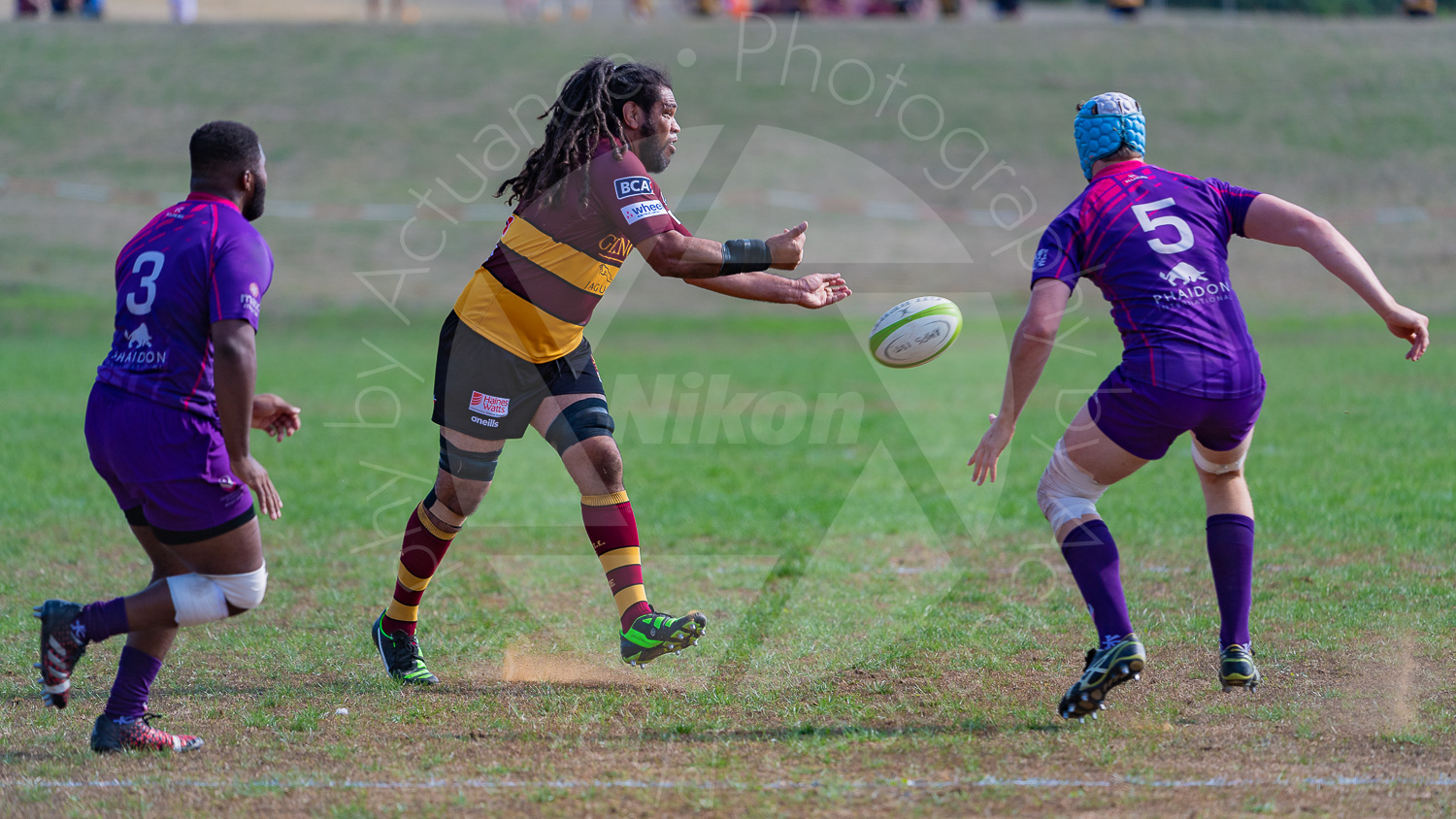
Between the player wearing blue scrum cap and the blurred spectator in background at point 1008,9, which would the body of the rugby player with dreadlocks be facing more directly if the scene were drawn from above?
the player wearing blue scrum cap

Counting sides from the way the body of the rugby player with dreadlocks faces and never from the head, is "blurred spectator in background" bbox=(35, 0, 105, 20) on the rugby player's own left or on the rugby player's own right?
on the rugby player's own left

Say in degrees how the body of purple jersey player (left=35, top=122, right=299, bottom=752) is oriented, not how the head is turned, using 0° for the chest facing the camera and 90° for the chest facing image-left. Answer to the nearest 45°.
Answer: approximately 225°

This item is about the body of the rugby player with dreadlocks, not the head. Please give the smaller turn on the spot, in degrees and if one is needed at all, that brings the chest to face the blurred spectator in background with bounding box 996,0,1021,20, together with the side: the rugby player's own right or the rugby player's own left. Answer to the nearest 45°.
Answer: approximately 90° to the rugby player's own left

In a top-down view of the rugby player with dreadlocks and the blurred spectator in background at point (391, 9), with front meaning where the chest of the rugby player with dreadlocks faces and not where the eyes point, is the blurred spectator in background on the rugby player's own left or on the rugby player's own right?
on the rugby player's own left

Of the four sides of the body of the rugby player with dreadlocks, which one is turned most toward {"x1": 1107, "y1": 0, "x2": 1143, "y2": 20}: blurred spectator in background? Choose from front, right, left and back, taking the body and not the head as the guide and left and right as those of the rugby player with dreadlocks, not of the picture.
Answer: left

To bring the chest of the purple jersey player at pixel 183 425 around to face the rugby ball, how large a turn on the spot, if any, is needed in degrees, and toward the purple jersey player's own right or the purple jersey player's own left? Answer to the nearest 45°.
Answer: approximately 45° to the purple jersey player's own right

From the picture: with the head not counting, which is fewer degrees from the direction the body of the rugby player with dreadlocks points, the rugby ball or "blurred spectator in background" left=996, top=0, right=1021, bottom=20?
the rugby ball

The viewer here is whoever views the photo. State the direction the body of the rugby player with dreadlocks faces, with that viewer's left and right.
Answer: facing to the right of the viewer
